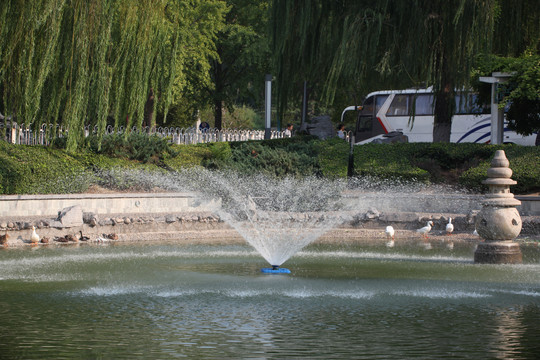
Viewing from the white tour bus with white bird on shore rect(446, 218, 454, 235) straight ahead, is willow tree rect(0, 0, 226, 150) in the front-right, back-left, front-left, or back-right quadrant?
front-right

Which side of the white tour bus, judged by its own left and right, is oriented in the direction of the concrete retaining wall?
left

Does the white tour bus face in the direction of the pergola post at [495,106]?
no

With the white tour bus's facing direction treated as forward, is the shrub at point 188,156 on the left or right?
on its left

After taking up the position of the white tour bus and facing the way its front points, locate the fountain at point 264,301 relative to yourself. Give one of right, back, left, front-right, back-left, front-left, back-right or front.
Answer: left

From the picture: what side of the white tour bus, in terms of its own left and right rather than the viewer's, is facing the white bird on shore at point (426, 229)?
left

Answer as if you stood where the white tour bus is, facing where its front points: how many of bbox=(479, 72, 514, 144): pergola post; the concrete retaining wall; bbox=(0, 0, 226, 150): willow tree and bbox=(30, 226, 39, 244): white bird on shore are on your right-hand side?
0

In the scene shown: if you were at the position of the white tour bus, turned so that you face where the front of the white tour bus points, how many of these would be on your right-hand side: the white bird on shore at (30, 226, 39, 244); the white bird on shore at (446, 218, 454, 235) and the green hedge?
0

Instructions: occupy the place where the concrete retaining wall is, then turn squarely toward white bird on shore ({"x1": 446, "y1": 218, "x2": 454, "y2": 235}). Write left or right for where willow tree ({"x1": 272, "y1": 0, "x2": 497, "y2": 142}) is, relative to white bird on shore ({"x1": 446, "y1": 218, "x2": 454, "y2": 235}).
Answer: left

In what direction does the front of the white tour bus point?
to the viewer's left

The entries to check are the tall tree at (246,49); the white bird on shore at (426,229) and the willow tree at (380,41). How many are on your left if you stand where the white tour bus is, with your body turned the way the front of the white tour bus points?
2

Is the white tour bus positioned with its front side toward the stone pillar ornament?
no

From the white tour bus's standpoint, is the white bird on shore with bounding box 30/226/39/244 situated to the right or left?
on its left

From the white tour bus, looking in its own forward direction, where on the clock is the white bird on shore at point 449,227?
The white bird on shore is roughly at 9 o'clock from the white tour bus.
